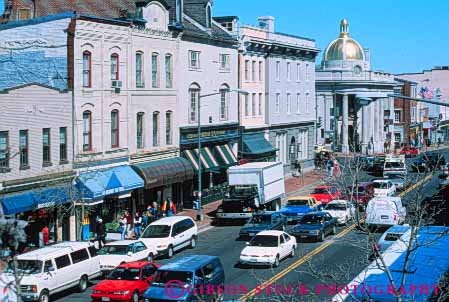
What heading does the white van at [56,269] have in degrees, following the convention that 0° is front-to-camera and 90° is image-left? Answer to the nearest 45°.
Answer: approximately 45°

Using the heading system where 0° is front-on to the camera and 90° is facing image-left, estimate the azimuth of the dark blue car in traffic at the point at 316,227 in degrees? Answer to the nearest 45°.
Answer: approximately 45°

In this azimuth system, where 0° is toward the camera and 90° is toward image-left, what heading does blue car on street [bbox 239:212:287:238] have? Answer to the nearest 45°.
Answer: approximately 45°

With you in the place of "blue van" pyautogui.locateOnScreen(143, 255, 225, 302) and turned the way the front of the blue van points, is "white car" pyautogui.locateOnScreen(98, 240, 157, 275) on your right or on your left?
on your right

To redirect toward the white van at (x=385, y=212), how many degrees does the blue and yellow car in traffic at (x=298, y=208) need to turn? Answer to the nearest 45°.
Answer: approximately 90° to its left

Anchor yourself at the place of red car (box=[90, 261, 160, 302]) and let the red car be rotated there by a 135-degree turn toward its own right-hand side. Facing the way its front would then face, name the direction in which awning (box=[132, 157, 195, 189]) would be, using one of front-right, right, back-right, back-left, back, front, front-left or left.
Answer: front
